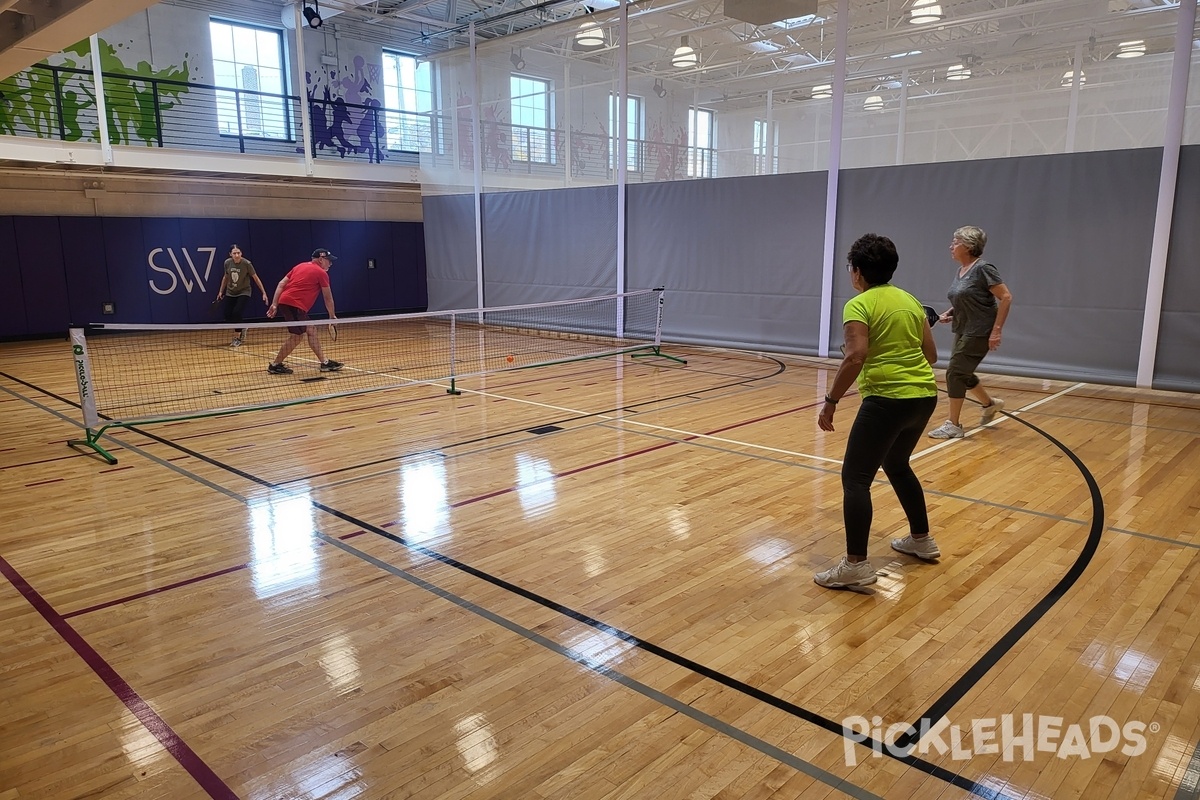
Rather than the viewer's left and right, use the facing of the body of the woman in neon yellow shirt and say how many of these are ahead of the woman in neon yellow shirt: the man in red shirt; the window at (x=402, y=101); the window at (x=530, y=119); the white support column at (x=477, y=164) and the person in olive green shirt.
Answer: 5

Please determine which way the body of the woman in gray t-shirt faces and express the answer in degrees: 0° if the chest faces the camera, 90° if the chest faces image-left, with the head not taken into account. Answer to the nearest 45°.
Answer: approximately 90°

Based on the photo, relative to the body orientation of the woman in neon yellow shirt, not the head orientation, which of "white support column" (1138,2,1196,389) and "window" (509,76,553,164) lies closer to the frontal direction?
the window

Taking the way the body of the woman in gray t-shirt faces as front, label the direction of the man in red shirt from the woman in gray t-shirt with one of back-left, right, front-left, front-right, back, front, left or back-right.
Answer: front

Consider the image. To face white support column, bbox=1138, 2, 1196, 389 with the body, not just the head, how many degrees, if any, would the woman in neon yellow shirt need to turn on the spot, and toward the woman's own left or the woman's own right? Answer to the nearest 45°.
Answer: approximately 90° to the woman's own right

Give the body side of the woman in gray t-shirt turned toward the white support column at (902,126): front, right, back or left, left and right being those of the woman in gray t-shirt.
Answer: right

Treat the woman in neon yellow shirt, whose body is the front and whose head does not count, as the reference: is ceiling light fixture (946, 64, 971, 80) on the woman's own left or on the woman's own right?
on the woman's own right

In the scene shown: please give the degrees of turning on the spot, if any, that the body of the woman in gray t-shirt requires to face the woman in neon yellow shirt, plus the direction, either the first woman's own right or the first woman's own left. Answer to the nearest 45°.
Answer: approximately 90° to the first woman's own left

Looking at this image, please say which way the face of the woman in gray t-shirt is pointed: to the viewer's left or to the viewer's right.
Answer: to the viewer's left

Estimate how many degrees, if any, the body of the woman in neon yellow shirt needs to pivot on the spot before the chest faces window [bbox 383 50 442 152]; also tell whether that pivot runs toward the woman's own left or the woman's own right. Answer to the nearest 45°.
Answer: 0° — they already face it

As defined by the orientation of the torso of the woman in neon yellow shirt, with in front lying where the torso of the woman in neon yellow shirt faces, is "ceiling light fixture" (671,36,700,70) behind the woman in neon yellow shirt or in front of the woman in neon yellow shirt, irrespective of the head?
in front

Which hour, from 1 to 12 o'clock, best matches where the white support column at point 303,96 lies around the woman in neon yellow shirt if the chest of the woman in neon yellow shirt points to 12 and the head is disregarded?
The white support column is roughly at 12 o'clock from the woman in neon yellow shirt.

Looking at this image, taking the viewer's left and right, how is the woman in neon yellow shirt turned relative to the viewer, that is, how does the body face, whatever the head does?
facing away from the viewer and to the left of the viewer

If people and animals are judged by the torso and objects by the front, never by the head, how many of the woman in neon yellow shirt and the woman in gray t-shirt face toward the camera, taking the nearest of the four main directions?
0

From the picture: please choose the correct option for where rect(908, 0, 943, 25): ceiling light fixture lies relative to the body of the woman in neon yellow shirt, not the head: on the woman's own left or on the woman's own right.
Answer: on the woman's own right

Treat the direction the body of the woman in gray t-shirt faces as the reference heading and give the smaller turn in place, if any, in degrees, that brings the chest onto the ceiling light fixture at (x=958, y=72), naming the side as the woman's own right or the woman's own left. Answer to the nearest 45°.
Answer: approximately 90° to the woman's own right

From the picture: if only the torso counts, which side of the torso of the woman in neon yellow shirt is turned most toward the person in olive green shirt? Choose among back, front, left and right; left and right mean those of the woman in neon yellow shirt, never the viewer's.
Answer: front

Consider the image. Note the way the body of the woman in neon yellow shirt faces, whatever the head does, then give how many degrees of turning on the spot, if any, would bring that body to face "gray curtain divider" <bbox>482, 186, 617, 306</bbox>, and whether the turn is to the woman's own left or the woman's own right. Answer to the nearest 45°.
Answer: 0° — they already face it
